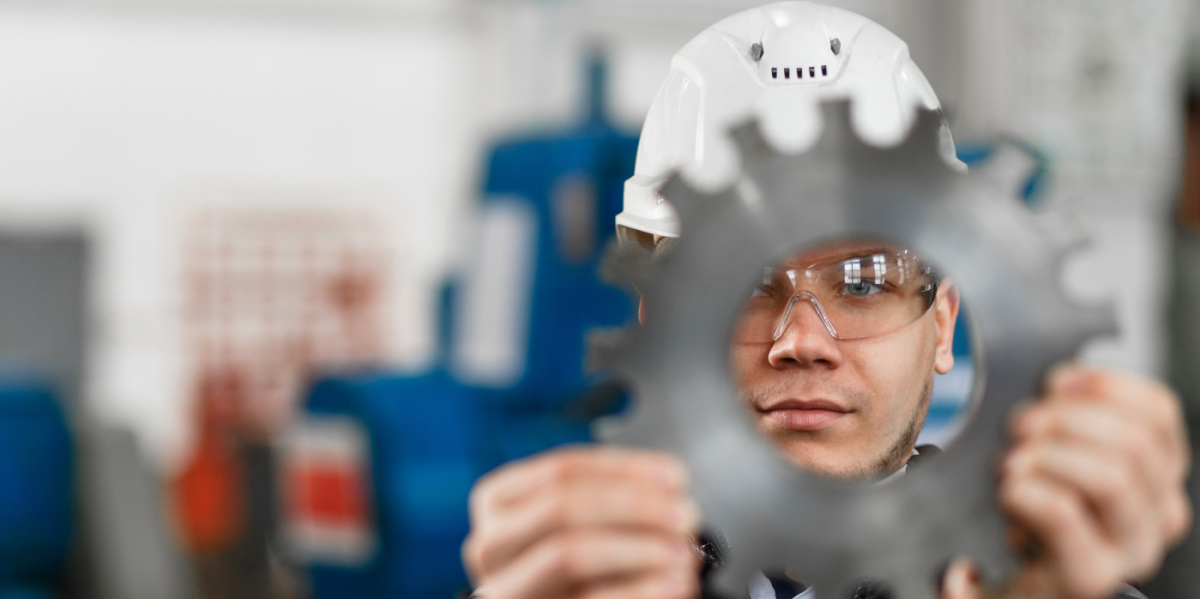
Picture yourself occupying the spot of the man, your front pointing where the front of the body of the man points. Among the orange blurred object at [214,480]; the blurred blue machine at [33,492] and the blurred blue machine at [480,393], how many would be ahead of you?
0

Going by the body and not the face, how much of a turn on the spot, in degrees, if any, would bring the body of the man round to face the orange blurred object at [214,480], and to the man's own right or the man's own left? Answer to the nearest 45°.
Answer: approximately 135° to the man's own right

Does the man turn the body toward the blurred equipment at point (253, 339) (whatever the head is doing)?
no

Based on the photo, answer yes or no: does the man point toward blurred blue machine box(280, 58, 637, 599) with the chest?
no

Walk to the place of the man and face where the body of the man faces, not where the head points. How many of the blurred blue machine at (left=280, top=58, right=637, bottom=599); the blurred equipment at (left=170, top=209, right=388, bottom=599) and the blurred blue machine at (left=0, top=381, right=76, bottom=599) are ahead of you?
0

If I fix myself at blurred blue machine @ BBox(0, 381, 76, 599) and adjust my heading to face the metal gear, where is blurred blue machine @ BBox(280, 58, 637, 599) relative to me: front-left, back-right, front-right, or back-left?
front-left

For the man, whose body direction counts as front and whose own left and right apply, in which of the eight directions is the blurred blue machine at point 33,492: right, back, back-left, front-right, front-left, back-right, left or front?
back-right

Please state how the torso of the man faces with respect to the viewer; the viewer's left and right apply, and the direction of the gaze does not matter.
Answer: facing the viewer

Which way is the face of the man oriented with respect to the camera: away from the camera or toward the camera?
toward the camera
